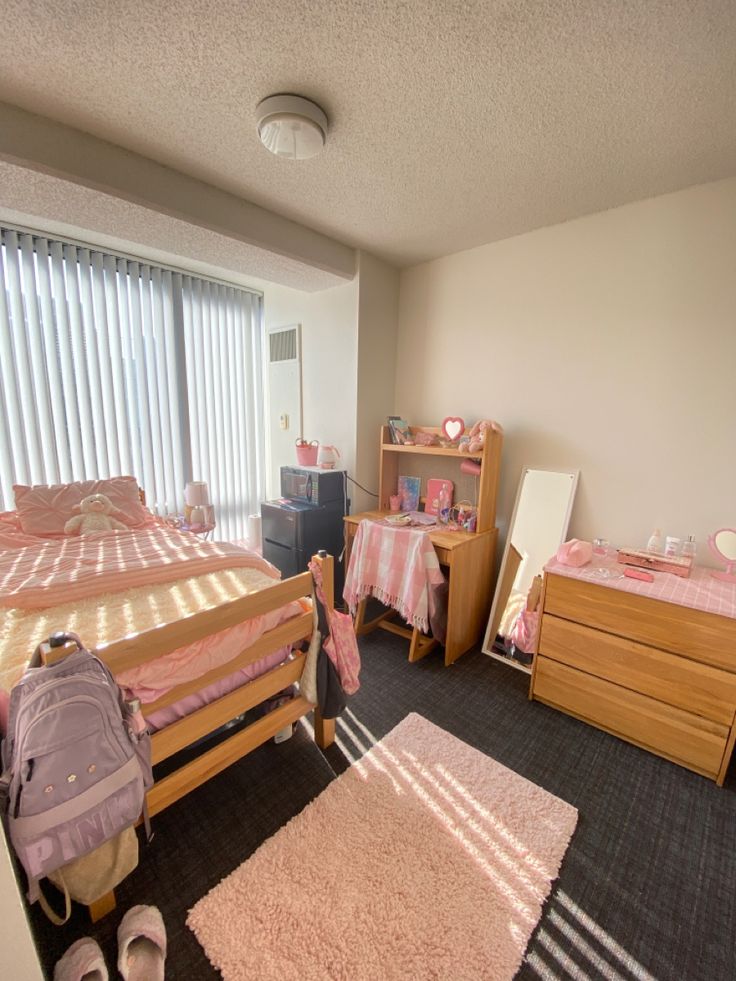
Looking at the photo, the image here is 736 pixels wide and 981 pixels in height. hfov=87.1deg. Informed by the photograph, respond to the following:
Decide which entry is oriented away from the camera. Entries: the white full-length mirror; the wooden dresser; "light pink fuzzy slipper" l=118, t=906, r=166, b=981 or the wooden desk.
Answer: the light pink fuzzy slipper

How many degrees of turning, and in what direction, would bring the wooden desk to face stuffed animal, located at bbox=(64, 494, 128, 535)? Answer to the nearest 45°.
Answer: approximately 45° to its right

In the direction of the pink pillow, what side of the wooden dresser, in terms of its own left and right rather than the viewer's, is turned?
front

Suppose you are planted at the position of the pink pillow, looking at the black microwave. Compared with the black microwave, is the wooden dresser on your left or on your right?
right

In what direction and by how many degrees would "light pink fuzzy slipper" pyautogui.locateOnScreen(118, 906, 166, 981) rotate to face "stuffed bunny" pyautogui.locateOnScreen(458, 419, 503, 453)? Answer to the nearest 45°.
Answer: approximately 90° to its right

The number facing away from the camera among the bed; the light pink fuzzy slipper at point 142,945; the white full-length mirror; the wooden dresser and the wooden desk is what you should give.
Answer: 1

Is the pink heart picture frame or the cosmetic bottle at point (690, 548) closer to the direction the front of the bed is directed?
the cosmetic bottle

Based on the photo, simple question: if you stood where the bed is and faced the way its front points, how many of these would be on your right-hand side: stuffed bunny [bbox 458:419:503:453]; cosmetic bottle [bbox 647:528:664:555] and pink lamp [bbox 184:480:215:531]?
0

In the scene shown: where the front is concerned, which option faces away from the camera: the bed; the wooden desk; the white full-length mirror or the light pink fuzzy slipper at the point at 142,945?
the light pink fuzzy slipper

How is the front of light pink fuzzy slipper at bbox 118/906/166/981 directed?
away from the camera

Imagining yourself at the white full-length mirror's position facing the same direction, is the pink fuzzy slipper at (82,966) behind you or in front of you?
in front

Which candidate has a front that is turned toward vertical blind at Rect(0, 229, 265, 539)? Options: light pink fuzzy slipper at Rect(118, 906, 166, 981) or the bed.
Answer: the light pink fuzzy slipper

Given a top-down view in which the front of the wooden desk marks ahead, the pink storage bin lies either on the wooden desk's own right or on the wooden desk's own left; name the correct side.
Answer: on the wooden desk's own right

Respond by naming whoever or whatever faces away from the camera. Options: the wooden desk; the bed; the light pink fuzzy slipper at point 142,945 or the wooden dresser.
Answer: the light pink fuzzy slipper

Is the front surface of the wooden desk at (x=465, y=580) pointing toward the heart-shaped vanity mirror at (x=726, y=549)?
no

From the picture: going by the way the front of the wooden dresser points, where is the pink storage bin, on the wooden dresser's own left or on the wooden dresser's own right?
on the wooden dresser's own right

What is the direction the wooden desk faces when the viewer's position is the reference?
facing the viewer and to the left of the viewer

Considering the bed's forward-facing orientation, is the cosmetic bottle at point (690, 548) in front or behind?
in front

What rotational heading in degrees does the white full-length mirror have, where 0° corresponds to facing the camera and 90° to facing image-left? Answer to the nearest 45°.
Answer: approximately 45°
